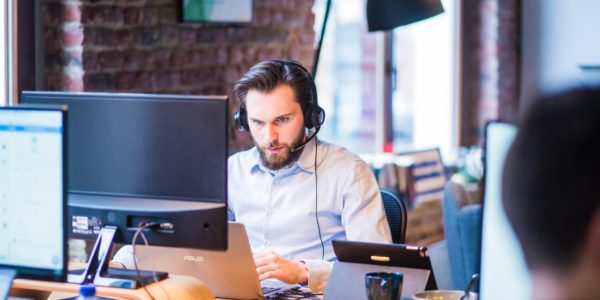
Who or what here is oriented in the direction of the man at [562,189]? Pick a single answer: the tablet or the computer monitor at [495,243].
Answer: the computer monitor

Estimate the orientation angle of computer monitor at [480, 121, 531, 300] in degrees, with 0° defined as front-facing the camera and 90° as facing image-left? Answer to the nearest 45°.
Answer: approximately 0°

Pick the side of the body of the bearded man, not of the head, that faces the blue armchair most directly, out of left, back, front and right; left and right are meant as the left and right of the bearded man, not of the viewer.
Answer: back

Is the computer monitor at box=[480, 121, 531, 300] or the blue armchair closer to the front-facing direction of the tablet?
the blue armchair

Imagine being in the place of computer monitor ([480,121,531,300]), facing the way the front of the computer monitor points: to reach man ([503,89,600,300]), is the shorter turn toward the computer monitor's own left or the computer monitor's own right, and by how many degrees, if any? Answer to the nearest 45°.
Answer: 0° — it already faces them

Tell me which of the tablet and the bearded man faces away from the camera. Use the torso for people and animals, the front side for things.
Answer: the tablet

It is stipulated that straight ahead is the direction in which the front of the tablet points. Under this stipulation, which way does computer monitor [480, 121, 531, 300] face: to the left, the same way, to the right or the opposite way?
the opposite way

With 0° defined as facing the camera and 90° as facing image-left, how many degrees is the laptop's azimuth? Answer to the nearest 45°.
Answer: approximately 225°

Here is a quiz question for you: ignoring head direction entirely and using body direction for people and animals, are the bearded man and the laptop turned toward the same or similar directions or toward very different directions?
very different directions

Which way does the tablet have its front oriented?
away from the camera

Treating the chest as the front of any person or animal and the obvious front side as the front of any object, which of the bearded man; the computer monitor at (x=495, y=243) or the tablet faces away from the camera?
the tablet

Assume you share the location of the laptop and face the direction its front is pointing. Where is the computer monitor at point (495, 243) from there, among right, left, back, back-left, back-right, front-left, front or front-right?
right

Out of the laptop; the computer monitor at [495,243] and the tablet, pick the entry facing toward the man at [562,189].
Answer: the computer monitor

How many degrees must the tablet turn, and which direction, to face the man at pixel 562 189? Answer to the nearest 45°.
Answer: approximately 180°
